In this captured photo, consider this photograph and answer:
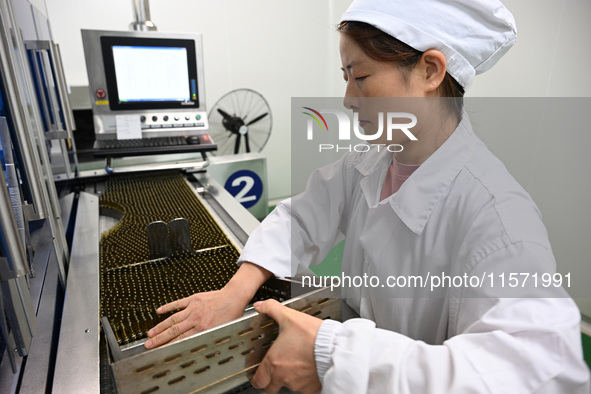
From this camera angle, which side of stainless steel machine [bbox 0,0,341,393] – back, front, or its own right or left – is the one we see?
front

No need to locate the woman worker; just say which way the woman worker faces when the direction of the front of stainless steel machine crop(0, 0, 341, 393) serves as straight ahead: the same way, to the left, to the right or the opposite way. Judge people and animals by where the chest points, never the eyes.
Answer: to the right

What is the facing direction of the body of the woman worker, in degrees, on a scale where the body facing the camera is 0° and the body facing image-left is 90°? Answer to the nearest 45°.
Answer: approximately 45°

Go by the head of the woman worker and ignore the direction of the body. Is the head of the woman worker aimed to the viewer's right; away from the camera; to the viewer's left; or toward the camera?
to the viewer's left

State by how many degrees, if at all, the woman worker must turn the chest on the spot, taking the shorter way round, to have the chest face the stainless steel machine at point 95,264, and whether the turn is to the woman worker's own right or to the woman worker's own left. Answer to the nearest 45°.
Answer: approximately 45° to the woman worker's own right

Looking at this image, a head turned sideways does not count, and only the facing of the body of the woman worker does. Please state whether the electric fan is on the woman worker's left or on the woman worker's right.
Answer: on the woman worker's right
